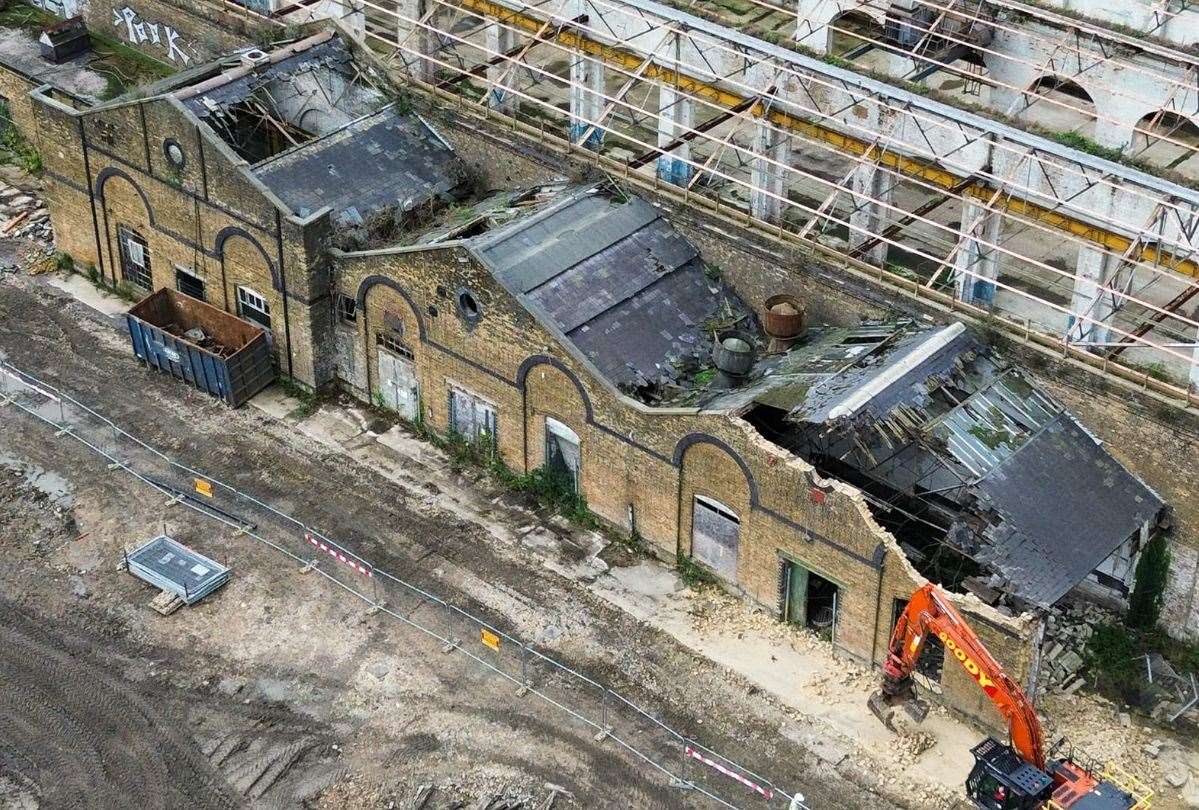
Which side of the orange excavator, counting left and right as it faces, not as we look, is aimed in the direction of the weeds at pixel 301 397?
front

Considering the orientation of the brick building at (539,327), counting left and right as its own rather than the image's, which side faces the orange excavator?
left

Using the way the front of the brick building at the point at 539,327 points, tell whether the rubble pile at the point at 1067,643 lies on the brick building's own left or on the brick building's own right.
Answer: on the brick building's own left

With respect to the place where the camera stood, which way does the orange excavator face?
facing away from the viewer and to the left of the viewer

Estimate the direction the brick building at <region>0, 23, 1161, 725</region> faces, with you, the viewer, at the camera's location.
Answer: facing the viewer and to the left of the viewer

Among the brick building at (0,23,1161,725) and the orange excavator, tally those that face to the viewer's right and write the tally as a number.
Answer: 0

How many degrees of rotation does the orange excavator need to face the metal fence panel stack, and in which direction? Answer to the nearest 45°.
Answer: approximately 45° to its left

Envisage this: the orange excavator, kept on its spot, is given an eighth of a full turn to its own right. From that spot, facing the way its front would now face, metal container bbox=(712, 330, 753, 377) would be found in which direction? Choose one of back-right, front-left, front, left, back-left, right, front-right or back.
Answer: front-left

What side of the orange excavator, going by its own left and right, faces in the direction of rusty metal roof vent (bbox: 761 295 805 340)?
front

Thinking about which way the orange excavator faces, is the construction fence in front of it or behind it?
in front
